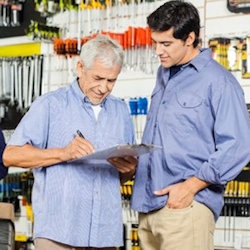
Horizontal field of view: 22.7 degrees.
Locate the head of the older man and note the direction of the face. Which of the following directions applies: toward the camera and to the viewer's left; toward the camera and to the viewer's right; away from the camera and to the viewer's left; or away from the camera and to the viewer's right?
toward the camera and to the viewer's right

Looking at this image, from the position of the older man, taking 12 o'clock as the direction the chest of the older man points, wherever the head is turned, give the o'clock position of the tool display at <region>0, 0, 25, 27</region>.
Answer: The tool display is roughly at 7 o'clock from the older man.

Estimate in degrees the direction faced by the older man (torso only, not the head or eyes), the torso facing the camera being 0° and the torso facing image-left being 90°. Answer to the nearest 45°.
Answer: approximately 315°
